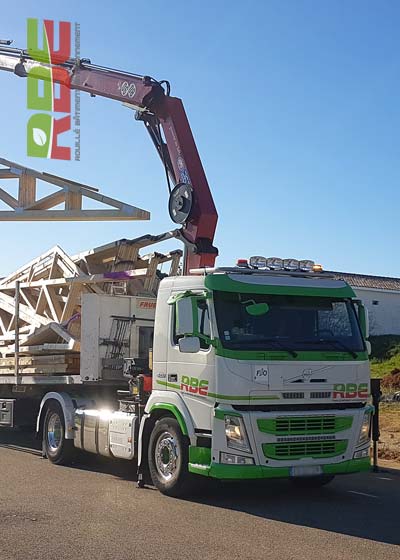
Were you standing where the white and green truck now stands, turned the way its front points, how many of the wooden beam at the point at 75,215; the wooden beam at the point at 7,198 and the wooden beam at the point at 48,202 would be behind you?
3

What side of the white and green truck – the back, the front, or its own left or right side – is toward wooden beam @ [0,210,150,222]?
back

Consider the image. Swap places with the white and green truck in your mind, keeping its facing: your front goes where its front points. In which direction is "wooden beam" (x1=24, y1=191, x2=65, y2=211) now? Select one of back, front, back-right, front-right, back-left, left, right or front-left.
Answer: back

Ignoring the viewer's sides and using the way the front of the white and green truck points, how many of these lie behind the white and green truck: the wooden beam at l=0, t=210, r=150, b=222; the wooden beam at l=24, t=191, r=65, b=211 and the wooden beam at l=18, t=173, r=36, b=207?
3

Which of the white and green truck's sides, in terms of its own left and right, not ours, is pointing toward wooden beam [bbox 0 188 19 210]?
back

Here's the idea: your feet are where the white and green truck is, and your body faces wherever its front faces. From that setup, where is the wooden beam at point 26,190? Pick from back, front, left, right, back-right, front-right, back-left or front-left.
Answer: back

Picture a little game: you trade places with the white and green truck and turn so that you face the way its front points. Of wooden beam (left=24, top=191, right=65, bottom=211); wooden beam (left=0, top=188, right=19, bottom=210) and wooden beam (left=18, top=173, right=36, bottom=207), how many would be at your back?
3
